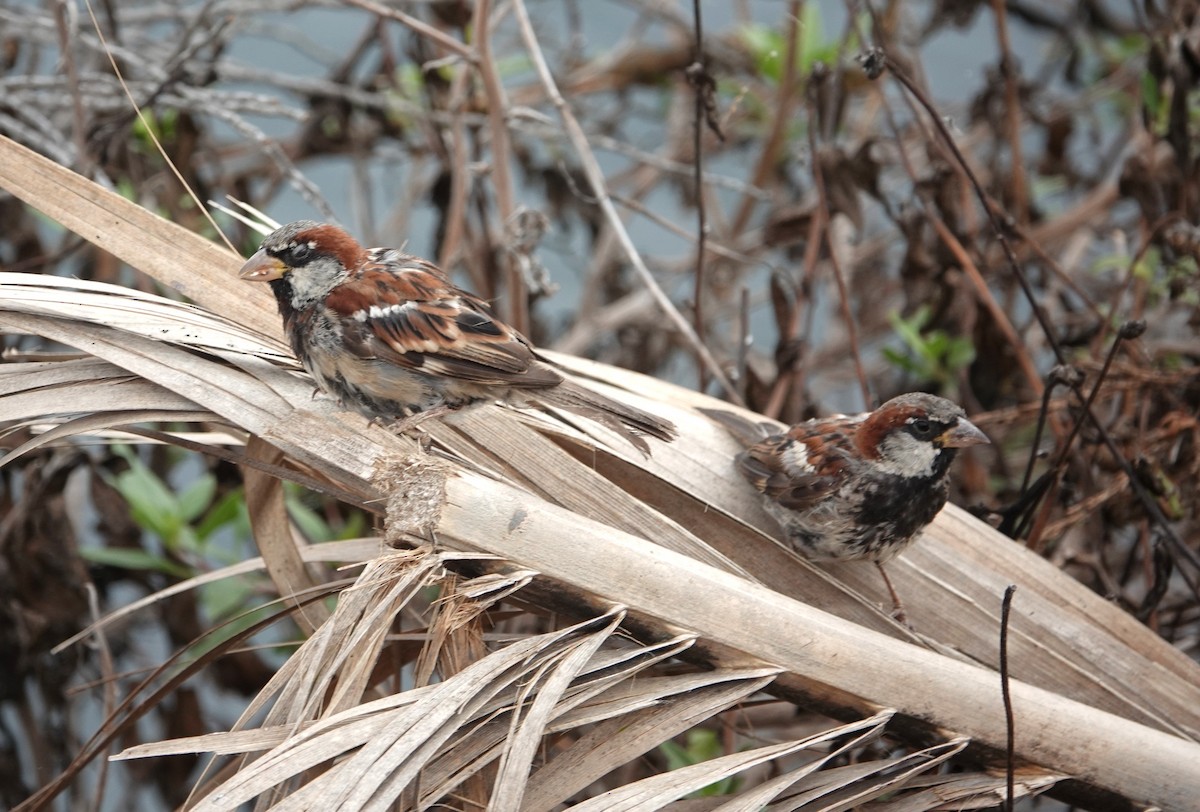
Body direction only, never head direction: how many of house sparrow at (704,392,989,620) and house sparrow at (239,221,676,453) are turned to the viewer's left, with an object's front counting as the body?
1

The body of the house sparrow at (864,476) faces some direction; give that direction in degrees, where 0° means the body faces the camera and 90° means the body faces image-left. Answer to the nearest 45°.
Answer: approximately 315°

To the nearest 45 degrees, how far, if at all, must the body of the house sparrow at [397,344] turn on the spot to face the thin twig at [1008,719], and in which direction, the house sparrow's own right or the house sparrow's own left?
approximately 135° to the house sparrow's own left

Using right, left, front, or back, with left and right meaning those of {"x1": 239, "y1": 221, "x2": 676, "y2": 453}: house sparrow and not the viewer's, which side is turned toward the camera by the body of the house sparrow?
left

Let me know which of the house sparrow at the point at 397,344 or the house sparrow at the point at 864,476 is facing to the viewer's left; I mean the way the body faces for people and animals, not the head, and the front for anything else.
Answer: the house sparrow at the point at 397,344

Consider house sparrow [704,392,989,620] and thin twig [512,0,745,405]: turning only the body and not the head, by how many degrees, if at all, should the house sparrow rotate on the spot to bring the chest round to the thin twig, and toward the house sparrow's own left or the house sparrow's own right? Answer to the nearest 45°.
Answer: approximately 180°
